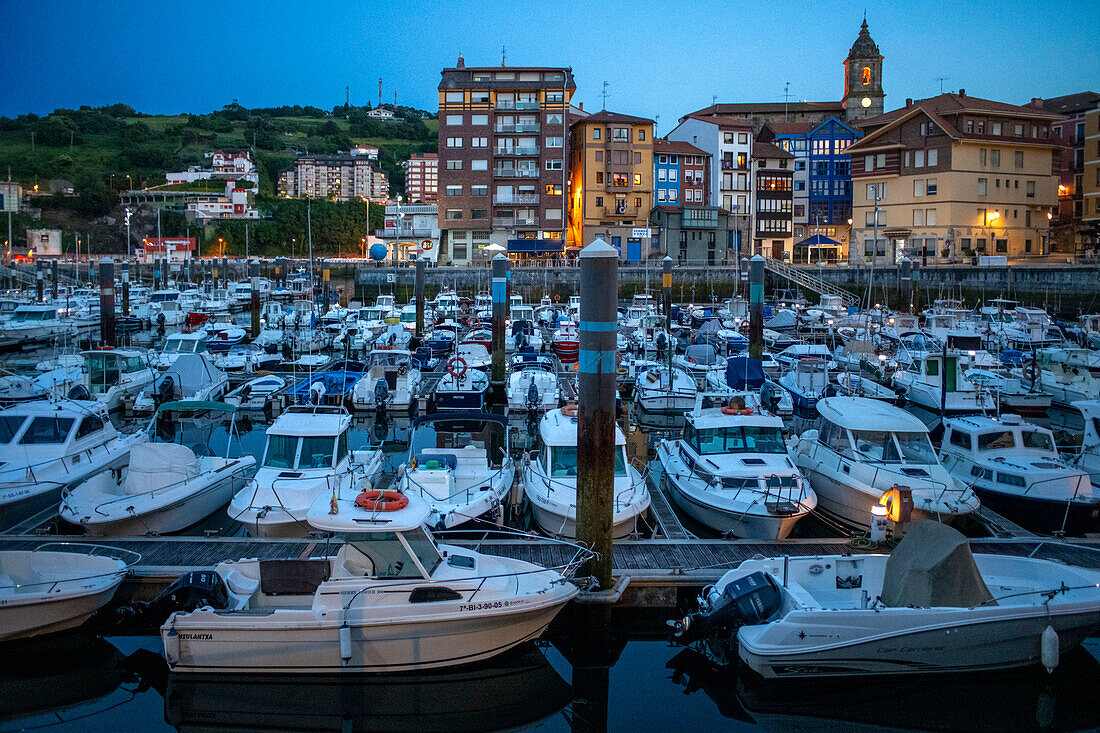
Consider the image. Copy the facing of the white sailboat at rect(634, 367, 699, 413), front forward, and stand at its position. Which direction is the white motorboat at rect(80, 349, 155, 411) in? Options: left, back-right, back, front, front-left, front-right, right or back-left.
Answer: left

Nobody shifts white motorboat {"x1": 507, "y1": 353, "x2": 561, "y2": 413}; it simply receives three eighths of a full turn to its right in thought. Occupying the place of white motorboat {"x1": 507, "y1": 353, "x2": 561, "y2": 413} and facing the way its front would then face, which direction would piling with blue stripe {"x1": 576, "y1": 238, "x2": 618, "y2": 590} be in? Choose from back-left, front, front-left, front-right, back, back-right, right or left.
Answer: front-right

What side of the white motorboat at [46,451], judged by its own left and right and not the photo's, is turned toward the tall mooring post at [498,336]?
back

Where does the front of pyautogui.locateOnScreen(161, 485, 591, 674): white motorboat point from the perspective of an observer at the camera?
facing to the right of the viewer

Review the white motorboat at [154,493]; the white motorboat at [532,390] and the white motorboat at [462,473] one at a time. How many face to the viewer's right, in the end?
0

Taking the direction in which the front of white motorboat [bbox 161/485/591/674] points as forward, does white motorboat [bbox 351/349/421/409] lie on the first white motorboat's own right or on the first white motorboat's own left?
on the first white motorboat's own left

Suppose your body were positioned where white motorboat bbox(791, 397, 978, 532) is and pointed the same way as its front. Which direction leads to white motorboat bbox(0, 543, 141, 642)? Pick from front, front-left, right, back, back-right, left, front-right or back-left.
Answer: right

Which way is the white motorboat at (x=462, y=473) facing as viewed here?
toward the camera

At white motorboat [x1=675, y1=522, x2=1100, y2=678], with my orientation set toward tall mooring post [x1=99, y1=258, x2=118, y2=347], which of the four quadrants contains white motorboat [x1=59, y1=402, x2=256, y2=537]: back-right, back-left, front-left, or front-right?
front-left

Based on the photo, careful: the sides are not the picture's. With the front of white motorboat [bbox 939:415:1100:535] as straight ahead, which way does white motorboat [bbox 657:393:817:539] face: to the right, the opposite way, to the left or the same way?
the same way

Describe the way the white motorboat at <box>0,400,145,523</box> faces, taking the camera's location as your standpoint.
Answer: facing the viewer and to the left of the viewer

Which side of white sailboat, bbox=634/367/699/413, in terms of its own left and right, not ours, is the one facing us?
back

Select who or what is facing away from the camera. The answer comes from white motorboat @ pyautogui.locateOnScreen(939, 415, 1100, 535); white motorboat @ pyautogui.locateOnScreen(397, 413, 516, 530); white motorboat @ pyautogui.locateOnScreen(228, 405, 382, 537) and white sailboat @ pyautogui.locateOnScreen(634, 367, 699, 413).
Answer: white sailboat @ pyautogui.locateOnScreen(634, 367, 699, 413)

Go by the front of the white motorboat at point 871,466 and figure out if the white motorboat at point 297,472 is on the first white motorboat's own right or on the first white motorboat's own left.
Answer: on the first white motorboat's own right
